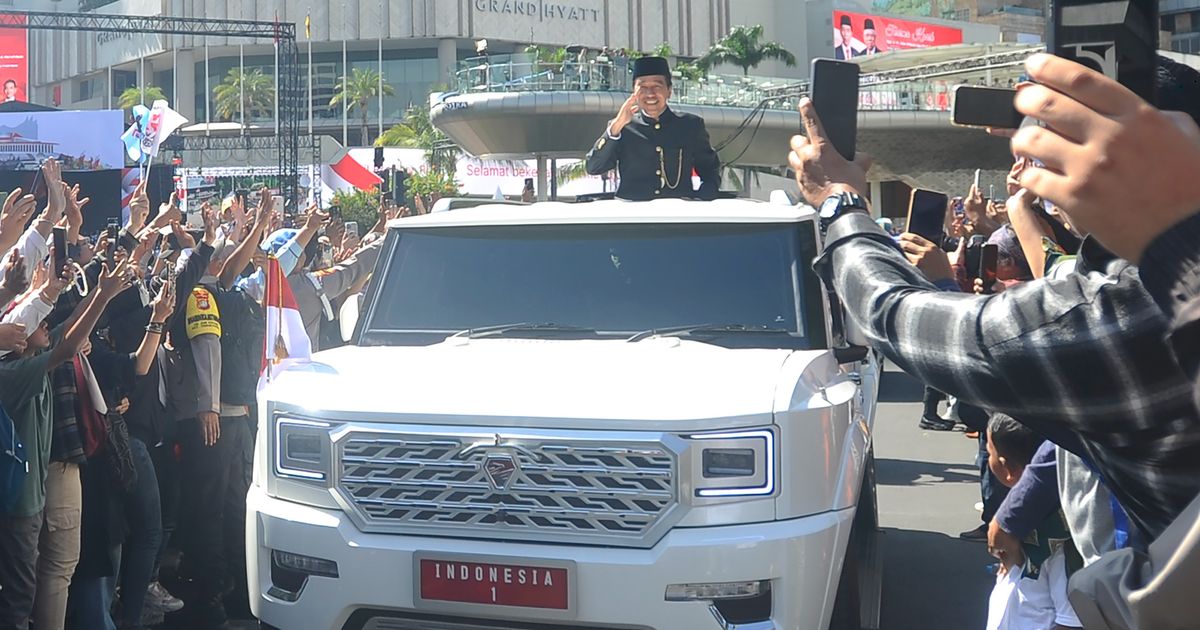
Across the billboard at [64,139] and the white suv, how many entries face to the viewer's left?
0

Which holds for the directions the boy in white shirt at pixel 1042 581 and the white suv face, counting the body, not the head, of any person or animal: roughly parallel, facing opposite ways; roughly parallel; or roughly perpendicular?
roughly perpendicular

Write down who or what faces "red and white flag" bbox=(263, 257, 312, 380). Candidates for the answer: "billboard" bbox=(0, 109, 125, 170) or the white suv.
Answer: the billboard

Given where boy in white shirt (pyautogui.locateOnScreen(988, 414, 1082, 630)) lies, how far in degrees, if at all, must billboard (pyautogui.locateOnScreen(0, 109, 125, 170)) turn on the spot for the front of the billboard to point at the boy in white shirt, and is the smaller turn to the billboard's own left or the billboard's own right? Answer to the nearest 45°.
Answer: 0° — it already faces them

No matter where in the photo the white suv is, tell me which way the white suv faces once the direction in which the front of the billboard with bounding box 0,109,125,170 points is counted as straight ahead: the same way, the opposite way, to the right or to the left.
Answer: the same way

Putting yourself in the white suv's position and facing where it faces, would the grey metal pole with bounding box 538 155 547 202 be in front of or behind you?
behind

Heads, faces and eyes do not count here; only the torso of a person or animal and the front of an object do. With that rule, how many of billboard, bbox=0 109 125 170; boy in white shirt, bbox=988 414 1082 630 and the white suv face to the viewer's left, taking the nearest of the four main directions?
1

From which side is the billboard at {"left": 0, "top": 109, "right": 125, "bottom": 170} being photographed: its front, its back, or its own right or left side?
front

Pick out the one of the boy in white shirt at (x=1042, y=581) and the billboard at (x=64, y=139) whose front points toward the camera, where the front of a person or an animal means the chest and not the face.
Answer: the billboard

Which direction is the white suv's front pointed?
toward the camera

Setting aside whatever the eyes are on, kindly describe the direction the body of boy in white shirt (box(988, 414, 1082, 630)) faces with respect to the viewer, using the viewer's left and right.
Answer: facing to the left of the viewer

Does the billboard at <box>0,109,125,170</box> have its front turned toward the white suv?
yes
